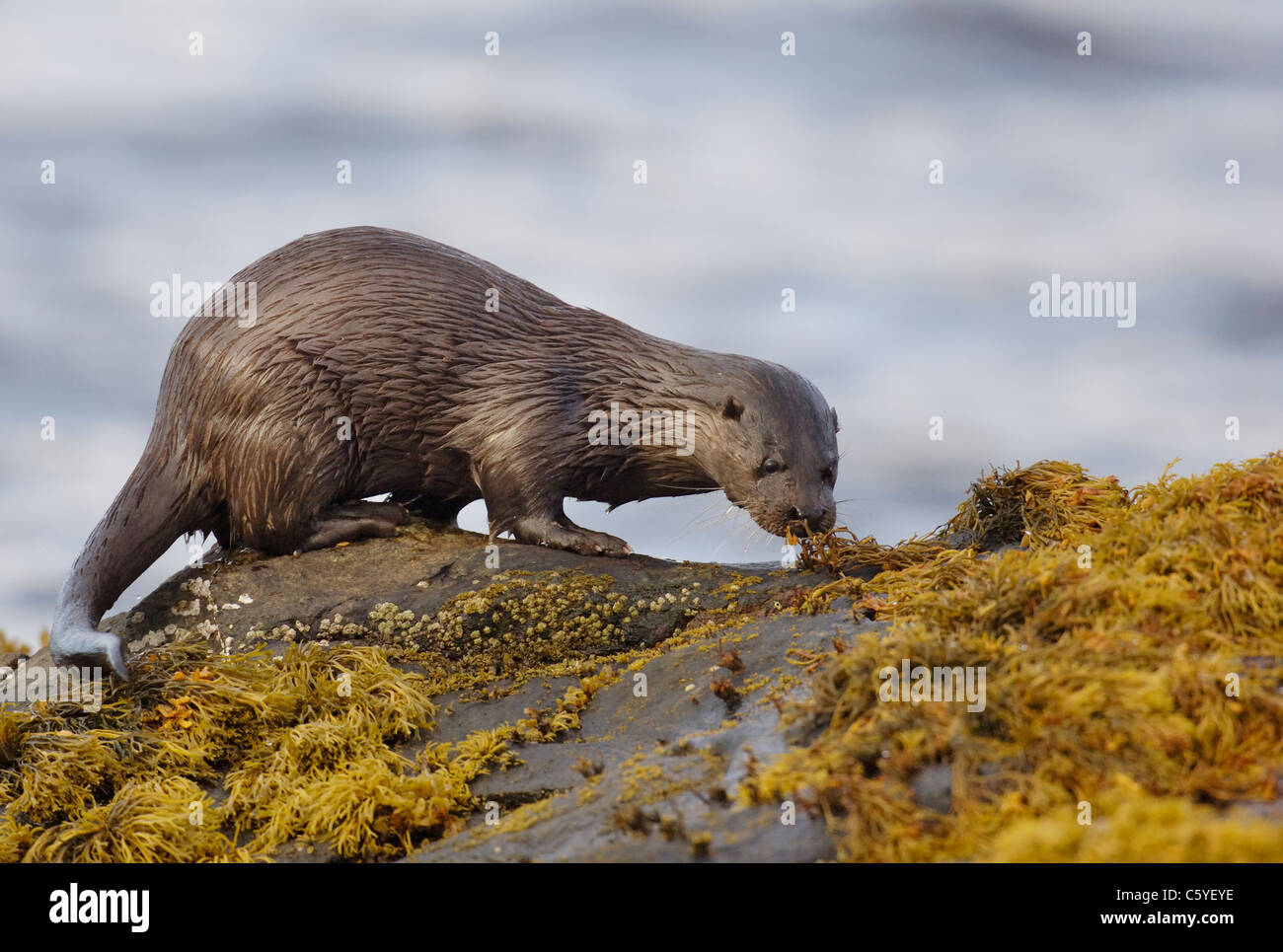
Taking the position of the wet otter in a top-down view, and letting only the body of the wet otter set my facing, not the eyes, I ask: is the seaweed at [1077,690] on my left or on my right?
on my right

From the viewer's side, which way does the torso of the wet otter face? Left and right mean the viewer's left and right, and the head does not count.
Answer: facing to the right of the viewer
